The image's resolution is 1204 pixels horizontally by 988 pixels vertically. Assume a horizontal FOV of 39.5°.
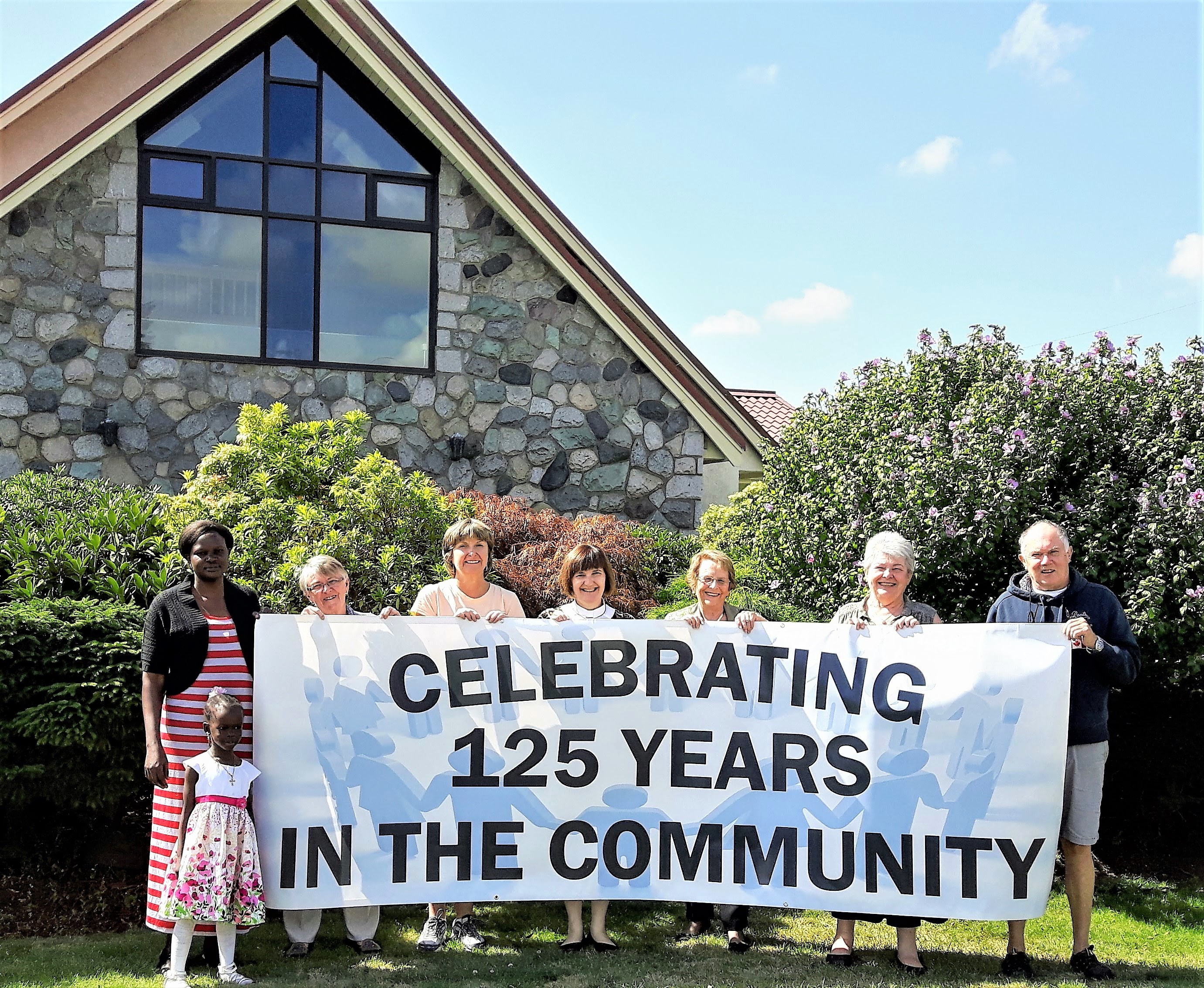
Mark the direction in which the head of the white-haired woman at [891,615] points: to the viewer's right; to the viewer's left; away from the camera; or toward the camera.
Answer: toward the camera

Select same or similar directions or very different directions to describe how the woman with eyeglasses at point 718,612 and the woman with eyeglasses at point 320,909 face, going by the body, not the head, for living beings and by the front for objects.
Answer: same or similar directions

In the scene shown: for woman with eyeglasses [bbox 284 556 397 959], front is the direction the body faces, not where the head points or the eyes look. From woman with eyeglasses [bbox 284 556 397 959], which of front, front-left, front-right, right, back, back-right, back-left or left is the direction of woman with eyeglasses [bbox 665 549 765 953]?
left

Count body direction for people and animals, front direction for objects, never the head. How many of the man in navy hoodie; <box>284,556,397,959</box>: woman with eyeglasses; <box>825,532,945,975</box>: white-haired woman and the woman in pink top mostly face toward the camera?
4

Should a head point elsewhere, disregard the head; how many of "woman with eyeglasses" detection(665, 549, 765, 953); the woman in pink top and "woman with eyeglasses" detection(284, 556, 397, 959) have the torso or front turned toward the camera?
3

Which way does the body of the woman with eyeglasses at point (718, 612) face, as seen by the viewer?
toward the camera

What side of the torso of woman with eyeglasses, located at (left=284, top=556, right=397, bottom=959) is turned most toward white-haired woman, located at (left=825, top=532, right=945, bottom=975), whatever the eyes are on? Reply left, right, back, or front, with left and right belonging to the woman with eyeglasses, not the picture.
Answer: left

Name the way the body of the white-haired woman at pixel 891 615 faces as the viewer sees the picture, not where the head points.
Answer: toward the camera

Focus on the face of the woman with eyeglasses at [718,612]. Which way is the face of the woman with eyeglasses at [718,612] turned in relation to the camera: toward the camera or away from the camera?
toward the camera

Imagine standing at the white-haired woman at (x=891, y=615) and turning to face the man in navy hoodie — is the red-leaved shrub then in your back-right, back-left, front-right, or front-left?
back-left

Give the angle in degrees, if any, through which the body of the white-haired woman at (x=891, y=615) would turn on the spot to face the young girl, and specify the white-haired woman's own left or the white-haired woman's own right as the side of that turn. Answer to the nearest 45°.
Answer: approximately 90° to the white-haired woman's own right

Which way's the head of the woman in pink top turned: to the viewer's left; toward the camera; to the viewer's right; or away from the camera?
toward the camera

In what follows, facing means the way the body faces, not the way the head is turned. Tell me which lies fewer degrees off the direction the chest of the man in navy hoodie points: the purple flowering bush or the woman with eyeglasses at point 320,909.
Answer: the woman with eyeglasses

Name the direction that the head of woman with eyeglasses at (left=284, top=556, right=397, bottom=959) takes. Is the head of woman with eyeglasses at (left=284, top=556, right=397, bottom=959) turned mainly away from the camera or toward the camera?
toward the camera

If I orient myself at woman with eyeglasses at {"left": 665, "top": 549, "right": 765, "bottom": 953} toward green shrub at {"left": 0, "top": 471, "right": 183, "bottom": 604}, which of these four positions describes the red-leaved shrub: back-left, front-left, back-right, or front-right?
front-right
